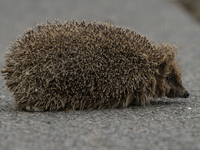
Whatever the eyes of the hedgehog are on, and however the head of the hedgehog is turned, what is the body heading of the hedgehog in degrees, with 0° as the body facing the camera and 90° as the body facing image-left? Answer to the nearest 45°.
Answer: approximately 270°
